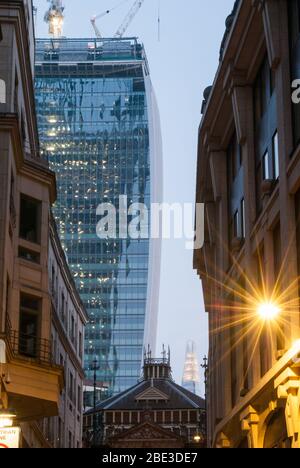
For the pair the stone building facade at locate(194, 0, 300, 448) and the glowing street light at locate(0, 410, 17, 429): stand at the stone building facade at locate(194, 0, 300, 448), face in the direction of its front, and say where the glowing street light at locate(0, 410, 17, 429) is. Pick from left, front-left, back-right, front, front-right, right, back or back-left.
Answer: front-left

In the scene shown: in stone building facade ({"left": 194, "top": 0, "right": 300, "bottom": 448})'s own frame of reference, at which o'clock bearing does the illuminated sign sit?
The illuminated sign is roughly at 10 o'clock from the stone building facade.

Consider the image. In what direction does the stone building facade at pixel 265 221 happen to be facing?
to the viewer's left
